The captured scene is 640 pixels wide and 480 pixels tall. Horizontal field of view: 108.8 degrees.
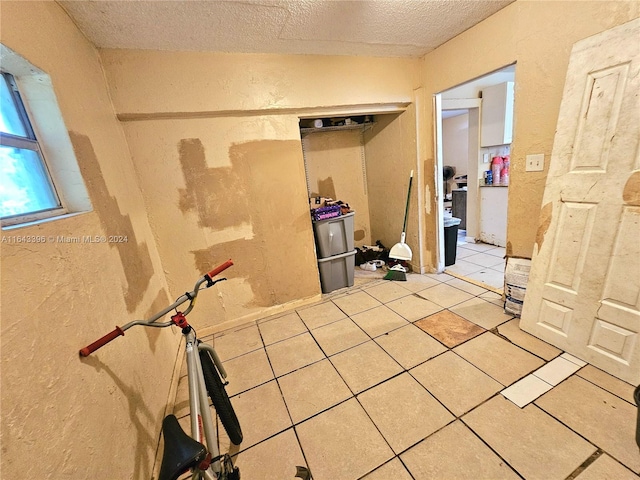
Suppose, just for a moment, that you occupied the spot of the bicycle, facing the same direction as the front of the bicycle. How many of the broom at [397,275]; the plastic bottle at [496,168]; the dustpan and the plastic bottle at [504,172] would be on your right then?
4

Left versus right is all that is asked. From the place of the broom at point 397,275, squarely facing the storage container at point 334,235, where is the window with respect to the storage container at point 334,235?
left

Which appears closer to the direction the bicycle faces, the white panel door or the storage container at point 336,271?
the storage container

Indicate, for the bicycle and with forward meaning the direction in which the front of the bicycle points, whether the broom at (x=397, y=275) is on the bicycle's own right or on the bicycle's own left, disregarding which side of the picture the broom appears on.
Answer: on the bicycle's own right

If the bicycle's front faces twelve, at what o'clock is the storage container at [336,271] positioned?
The storage container is roughly at 2 o'clock from the bicycle.

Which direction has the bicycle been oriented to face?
away from the camera

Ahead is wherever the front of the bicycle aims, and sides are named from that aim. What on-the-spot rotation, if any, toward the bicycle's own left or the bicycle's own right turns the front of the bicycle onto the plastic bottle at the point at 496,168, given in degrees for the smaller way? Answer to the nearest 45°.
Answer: approximately 90° to the bicycle's own right

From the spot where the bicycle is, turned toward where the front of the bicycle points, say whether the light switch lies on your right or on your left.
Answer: on your right

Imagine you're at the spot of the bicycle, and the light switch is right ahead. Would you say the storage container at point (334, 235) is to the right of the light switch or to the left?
left

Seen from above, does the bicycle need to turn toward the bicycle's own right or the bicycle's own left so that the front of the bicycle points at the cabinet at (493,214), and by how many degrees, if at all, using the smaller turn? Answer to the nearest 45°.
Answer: approximately 90° to the bicycle's own right

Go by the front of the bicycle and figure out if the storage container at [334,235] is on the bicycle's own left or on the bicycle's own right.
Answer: on the bicycle's own right

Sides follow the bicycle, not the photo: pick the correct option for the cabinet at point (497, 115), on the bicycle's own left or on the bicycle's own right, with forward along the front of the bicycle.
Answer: on the bicycle's own right
